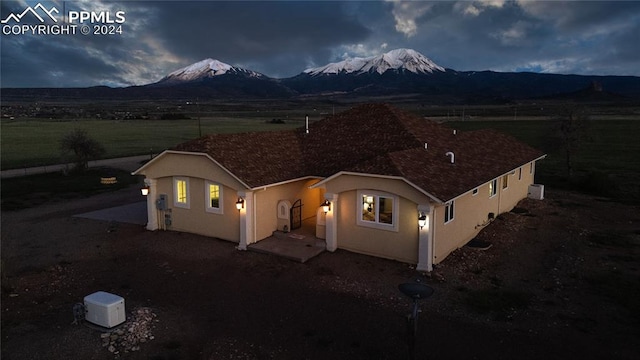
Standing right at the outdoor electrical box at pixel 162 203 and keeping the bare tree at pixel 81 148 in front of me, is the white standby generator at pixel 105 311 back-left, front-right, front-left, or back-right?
back-left

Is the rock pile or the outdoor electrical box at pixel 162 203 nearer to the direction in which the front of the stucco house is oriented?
the rock pile

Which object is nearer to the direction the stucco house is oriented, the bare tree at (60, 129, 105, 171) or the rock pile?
the rock pile

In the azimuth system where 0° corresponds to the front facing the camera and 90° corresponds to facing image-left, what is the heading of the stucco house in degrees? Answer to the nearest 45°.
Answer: approximately 45°

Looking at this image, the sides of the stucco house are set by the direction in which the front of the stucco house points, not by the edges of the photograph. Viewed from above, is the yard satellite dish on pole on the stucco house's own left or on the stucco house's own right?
on the stucco house's own left

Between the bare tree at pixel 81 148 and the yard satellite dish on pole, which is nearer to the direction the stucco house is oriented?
the yard satellite dish on pole

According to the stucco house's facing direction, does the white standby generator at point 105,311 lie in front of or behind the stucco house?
in front

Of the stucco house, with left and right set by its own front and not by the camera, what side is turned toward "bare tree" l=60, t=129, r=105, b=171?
right
